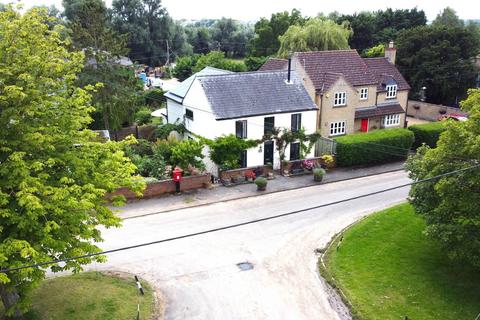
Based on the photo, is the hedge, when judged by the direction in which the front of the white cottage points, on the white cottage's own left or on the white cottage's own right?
on the white cottage's own left

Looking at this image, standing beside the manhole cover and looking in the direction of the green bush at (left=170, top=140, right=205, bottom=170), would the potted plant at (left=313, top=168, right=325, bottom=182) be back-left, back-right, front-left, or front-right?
front-right

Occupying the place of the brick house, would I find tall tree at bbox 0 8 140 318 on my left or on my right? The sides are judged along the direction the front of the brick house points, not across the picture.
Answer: on my right

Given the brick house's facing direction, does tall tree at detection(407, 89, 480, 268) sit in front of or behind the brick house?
in front

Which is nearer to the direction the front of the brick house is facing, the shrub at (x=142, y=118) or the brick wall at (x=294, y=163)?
the brick wall

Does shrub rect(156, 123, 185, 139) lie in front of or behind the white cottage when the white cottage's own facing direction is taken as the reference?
behind

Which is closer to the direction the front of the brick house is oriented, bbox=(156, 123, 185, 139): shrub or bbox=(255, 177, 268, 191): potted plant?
the potted plant

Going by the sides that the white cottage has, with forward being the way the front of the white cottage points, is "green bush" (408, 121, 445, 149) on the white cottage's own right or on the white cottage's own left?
on the white cottage's own left

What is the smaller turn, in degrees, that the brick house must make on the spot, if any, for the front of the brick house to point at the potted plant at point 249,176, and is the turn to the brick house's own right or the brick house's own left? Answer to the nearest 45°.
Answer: approximately 90° to the brick house's own right

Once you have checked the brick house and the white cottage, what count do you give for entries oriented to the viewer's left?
0

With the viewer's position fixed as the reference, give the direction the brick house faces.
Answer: facing the viewer and to the right of the viewer
